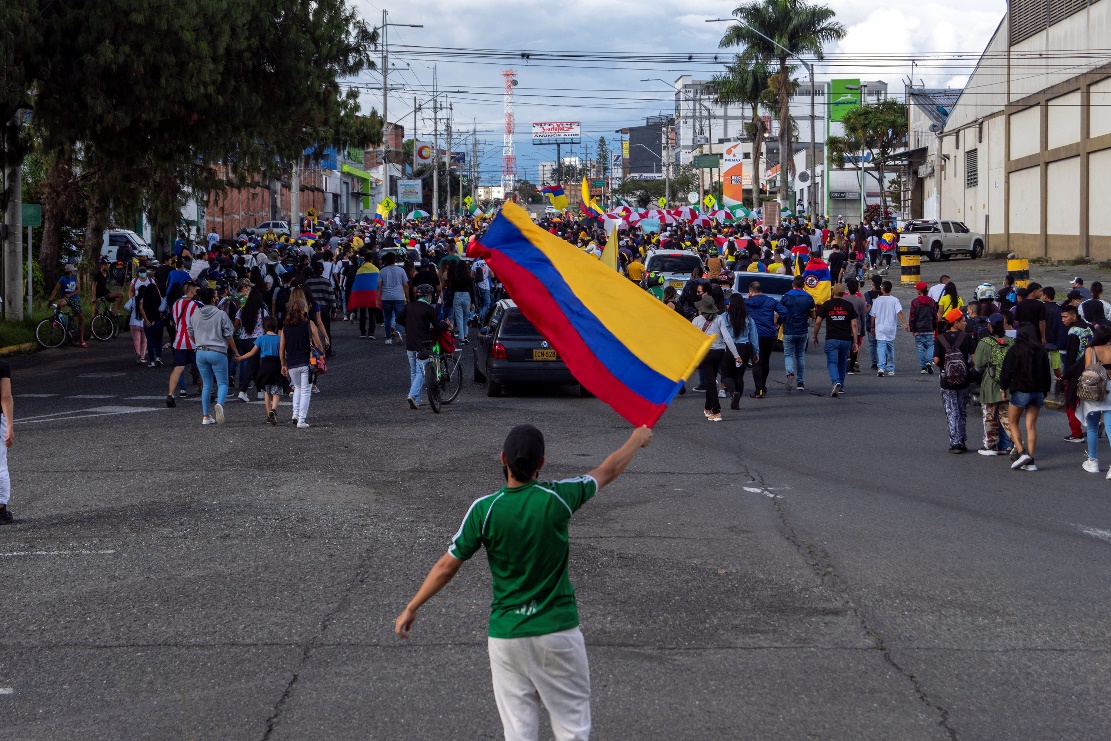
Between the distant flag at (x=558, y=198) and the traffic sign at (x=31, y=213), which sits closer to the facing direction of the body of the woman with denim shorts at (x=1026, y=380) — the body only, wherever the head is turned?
the distant flag

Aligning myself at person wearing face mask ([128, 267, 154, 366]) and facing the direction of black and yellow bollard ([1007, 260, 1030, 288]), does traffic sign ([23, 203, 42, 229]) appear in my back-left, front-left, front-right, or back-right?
back-left

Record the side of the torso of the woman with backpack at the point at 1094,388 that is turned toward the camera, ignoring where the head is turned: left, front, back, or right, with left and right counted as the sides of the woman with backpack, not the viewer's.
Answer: back

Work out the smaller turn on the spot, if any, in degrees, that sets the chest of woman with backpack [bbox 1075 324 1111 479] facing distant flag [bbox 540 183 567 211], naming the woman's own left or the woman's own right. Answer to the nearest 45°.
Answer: approximately 45° to the woman's own left

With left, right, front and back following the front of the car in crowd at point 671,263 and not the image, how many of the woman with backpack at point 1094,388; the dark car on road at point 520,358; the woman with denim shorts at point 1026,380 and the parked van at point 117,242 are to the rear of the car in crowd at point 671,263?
3

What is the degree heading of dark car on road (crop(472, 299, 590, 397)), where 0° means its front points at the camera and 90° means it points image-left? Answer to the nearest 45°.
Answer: approximately 180°

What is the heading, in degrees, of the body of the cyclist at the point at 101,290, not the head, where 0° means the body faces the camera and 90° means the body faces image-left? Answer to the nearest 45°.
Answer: approximately 315°

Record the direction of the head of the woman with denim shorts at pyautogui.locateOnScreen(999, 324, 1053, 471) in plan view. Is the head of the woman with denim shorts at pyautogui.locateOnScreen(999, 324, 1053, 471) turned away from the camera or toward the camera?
away from the camera

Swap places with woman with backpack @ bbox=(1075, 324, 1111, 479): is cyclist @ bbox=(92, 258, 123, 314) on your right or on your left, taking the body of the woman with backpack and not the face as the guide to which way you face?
on your left

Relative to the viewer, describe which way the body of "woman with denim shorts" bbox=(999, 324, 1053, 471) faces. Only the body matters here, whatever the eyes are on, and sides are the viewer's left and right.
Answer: facing away from the viewer
